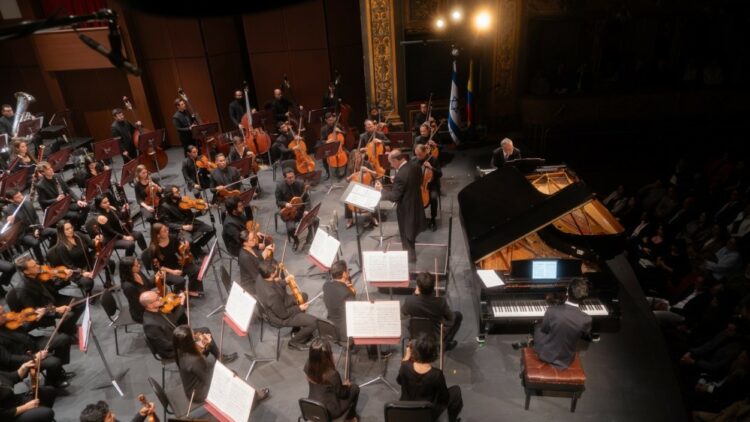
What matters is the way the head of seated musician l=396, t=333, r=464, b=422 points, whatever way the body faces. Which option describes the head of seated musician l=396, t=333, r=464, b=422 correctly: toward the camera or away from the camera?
away from the camera

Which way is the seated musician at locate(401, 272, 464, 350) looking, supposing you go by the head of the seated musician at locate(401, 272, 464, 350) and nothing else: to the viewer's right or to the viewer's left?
to the viewer's left

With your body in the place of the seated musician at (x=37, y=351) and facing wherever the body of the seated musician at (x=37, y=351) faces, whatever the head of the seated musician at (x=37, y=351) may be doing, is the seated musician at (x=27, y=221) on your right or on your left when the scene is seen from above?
on your left

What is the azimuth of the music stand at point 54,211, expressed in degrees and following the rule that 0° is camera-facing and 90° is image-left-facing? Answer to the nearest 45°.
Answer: approximately 135°

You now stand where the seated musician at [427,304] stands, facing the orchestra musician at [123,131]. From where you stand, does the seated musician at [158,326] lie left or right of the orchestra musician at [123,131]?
left

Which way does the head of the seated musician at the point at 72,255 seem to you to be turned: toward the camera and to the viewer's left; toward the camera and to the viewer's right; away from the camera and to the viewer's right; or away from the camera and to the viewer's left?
toward the camera and to the viewer's right

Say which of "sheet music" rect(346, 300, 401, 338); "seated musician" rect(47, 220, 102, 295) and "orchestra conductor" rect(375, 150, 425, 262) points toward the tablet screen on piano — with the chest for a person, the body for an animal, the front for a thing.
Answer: the seated musician

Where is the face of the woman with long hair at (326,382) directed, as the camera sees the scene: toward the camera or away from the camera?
away from the camera

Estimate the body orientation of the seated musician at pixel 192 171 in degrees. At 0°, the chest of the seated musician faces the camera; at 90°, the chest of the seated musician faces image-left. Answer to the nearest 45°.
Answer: approximately 315°

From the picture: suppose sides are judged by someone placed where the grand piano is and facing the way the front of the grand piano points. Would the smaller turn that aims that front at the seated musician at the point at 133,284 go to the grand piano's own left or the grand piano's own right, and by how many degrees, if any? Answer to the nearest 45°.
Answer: approximately 90° to the grand piano's own right

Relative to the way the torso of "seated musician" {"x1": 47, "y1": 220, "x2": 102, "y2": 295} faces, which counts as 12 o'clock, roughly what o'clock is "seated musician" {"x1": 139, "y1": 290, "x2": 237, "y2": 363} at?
"seated musician" {"x1": 139, "y1": 290, "x2": 237, "y2": 363} is roughly at 1 o'clock from "seated musician" {"x1": 47, "y1": 220, "x2": 102, "y2": 295}.

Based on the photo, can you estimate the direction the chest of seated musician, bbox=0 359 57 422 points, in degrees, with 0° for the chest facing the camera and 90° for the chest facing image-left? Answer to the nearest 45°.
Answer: approximately 270°

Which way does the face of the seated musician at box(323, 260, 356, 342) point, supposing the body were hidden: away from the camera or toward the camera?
away from the camera

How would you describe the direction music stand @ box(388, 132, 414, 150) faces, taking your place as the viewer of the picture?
facing away from the viewer

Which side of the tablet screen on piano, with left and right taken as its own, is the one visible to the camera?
front

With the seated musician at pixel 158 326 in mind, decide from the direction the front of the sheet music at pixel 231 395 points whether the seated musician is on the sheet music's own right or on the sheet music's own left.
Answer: on the sheet music's own right

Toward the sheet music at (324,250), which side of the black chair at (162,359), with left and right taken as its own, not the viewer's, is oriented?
front

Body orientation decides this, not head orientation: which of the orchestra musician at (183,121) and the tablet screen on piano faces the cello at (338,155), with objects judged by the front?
the orchestra musician

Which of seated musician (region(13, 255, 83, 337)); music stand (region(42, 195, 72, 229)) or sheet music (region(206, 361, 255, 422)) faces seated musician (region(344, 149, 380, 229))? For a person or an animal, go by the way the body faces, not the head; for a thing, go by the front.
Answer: seated musician (region(13, 255, 83, 337))
